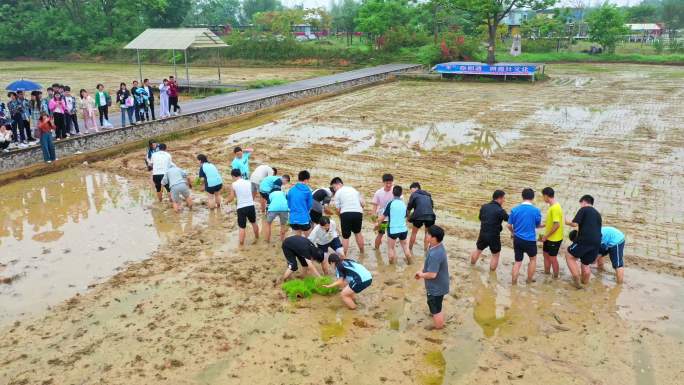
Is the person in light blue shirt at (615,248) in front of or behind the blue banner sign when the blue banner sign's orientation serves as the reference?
in front

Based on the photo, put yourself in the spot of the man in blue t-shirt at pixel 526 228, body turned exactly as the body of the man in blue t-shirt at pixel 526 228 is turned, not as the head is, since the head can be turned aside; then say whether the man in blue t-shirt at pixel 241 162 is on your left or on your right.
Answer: on your left

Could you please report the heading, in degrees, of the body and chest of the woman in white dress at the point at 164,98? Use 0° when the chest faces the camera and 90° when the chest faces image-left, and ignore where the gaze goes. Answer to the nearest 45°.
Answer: approximately 0°

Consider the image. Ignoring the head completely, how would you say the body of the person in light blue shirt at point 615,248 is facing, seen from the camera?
to the viewer's left

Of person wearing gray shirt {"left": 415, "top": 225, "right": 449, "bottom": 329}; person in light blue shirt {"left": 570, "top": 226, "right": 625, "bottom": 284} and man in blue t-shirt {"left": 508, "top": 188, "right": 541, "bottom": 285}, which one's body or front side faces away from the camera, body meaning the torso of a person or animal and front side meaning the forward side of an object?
the man in blue t-shirt

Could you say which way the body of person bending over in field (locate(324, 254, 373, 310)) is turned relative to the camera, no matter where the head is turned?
to the viewer's left

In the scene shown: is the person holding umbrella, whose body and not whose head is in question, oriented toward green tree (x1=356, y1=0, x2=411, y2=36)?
no

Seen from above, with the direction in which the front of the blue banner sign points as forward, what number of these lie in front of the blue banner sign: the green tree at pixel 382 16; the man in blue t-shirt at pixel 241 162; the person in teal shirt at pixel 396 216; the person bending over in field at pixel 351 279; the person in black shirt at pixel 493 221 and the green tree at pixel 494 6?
4

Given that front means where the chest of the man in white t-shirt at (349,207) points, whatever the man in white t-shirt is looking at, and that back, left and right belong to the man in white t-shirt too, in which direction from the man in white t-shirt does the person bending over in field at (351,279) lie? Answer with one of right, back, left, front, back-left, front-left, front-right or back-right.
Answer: back-left

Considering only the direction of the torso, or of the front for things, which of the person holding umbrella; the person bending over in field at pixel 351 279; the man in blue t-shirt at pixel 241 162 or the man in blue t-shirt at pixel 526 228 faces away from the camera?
the man in blue t-shirt at pixel 526 228

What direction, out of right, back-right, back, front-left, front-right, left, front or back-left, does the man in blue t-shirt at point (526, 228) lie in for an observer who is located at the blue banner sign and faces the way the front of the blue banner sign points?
front

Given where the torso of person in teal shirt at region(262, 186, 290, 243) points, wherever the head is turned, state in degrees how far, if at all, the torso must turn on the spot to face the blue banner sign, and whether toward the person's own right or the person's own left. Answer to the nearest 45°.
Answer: approximately 45° to the person's own right

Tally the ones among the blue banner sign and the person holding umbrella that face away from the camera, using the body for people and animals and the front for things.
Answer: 0

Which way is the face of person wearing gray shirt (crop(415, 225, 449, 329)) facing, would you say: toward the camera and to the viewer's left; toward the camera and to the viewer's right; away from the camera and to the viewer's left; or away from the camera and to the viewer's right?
toward the camera and to the viewer's left

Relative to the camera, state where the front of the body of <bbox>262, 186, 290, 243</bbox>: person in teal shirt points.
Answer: away from the camera

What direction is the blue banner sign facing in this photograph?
toward the camera

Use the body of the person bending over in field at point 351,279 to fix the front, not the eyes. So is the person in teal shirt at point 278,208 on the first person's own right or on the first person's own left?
on the first person's own right

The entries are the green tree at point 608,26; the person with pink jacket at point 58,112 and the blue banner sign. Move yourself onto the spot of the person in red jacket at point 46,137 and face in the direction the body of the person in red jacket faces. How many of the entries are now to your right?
0

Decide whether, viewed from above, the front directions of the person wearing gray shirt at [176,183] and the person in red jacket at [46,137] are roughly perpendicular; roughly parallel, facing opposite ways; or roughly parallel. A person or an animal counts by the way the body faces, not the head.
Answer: roughly parallel, facing opposite ways
